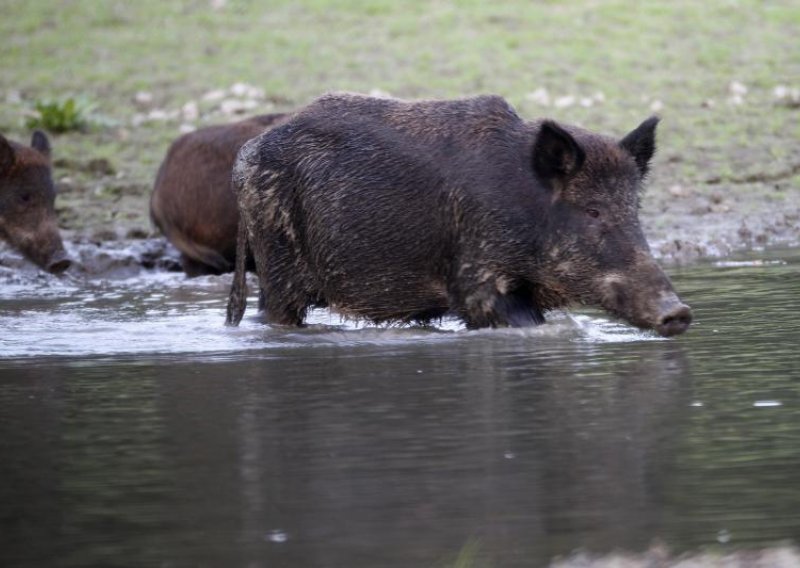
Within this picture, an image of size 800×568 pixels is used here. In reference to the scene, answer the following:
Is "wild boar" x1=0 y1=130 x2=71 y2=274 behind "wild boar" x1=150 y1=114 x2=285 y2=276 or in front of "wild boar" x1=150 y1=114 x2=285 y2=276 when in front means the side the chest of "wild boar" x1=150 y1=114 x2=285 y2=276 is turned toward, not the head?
behind

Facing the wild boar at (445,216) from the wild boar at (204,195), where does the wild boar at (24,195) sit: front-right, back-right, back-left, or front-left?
back-right

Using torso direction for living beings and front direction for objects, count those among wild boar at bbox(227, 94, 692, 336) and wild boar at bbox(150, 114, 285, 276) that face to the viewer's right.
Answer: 2

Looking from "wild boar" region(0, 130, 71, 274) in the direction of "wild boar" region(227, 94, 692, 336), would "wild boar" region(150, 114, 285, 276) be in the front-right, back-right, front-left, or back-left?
front-left

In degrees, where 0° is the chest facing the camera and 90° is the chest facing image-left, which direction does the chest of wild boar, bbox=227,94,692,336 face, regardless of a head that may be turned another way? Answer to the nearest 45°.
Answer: approximately 270°

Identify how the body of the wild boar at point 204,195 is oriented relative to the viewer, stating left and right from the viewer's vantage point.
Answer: facing to the right of the viewer

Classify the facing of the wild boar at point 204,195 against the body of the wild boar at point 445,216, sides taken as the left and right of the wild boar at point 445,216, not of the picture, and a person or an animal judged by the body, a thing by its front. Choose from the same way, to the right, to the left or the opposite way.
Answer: the same way

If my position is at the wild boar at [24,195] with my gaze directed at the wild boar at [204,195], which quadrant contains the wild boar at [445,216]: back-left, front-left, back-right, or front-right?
front-right
